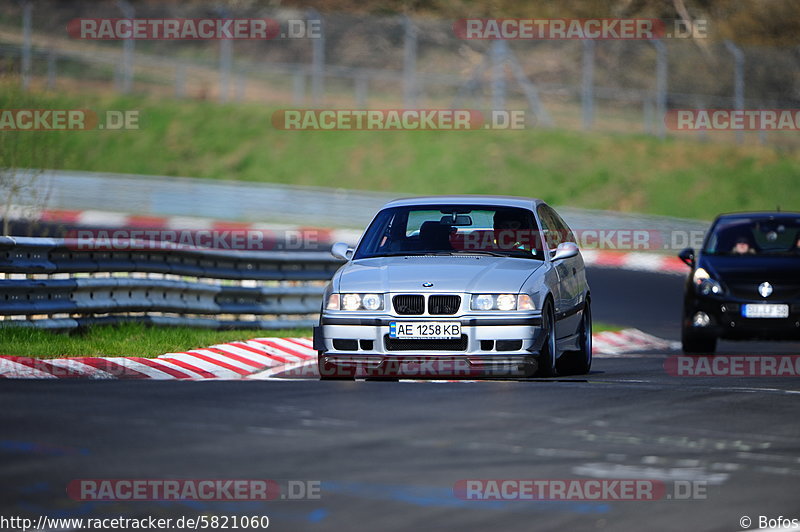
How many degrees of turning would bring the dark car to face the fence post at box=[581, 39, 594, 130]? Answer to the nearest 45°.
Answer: approximately 180°

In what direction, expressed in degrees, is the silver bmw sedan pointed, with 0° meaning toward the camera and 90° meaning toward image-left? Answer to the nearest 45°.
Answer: approximately 0°

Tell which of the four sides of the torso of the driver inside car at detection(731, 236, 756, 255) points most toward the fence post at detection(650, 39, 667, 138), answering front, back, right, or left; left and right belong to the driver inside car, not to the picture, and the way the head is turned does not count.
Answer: back

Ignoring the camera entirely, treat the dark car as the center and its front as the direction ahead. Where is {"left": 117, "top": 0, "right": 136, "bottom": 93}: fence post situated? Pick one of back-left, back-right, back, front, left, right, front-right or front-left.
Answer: back-right

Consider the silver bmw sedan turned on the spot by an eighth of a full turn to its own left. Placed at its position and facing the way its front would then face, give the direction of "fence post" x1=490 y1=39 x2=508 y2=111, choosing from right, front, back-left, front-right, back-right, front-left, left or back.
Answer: back-left

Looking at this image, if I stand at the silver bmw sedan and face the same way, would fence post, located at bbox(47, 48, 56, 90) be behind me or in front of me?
behind

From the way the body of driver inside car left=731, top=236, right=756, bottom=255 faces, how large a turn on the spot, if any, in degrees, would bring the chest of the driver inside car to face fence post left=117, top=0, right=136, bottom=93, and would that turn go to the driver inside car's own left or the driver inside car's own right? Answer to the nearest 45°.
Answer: approximately 135° to the driver inside car's own right

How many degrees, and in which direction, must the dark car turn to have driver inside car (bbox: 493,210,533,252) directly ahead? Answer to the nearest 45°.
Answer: approximately 45° to its right

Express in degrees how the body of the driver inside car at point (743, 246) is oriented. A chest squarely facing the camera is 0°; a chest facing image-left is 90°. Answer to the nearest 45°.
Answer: approximately 0°

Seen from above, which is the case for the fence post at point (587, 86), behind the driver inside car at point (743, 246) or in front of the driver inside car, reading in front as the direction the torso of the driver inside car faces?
behind

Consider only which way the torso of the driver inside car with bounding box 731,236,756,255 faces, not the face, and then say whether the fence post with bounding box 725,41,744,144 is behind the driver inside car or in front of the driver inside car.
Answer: behind
